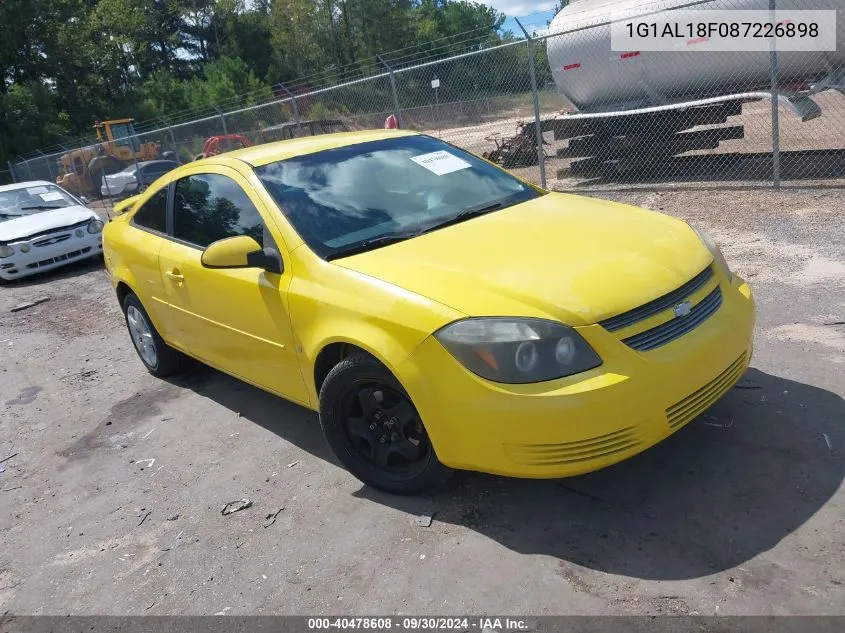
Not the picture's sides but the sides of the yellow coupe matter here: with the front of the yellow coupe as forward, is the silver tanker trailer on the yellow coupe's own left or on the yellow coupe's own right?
on the yellow coupe's own left

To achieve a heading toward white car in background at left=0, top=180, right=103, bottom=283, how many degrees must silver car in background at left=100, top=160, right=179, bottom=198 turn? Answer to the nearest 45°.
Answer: approximately 45° to its left

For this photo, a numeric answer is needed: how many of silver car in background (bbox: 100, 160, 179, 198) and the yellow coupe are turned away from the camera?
0

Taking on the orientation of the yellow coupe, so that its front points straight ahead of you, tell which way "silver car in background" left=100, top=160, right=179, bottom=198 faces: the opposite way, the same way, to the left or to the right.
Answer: to the right

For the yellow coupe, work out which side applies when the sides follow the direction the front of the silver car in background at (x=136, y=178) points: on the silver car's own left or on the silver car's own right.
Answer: on the silver car's own left

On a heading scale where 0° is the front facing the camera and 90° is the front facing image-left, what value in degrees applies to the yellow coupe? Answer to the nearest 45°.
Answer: approximately 315°

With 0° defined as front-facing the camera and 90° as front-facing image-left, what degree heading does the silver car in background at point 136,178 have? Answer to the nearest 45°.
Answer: approximately 45°

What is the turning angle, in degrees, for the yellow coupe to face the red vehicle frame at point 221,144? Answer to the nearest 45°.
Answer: approximately 135° to its left
